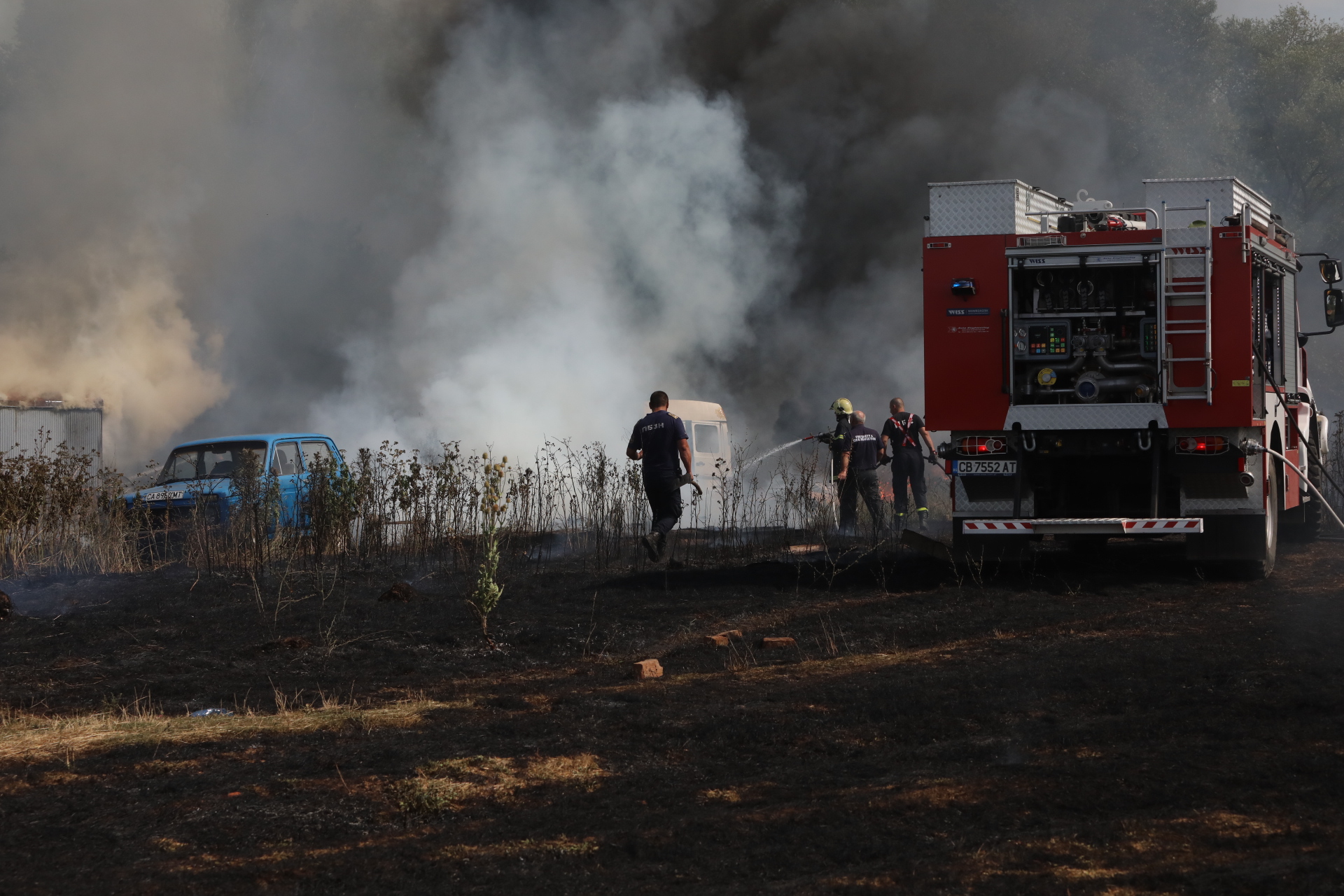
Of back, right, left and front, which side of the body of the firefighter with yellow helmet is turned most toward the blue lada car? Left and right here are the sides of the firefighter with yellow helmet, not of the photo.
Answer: front

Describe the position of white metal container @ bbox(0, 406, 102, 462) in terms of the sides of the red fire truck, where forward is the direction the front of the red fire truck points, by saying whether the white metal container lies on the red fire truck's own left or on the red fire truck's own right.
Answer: on the red fire truck's own left

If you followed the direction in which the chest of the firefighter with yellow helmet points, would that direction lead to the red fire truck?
no

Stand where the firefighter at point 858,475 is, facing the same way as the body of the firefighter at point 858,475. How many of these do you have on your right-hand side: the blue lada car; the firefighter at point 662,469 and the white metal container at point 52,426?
0

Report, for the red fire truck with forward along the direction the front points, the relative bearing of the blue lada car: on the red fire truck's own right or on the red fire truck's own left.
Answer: on the red fire truck's own left

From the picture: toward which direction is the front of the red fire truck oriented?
away from the camera

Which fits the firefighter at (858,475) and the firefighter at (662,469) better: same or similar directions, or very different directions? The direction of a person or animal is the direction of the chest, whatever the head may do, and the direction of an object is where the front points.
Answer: same or similar directions

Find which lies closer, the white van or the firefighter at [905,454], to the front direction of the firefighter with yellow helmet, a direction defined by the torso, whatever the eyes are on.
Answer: the white van

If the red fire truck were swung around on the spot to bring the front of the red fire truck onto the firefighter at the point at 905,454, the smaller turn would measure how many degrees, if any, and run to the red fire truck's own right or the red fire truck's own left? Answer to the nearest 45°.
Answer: approximately 45° to the red fire truck's own left

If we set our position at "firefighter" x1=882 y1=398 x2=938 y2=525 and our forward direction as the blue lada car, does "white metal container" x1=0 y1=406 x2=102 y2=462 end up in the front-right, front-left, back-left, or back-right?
front-right

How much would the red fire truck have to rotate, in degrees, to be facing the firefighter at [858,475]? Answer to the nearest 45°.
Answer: approximately 45° to its left

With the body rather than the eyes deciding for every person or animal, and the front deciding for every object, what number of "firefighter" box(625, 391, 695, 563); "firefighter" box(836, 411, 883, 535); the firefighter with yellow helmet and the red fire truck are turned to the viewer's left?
1

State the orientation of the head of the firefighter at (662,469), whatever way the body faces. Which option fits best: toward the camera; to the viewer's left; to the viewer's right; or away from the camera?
away from the camera

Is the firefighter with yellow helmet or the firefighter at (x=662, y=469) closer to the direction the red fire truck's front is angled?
the firefighter with yellow helmet

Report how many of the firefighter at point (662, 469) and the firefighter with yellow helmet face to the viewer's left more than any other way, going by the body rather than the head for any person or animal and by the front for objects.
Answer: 1

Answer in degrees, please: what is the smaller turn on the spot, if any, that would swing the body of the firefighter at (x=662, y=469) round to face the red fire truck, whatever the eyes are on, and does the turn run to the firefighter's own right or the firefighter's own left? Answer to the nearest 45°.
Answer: approximately 135° to the firefighter's own right

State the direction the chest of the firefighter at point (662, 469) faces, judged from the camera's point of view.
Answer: away from the camera

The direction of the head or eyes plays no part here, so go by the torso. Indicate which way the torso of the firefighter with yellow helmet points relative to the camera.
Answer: to the viewer's left

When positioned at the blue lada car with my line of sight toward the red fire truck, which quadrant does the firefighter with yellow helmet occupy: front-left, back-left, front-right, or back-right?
front-left

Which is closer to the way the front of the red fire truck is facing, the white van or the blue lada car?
the white van

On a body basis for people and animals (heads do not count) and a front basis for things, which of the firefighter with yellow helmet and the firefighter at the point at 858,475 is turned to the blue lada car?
the firefighter with yellow helmet
